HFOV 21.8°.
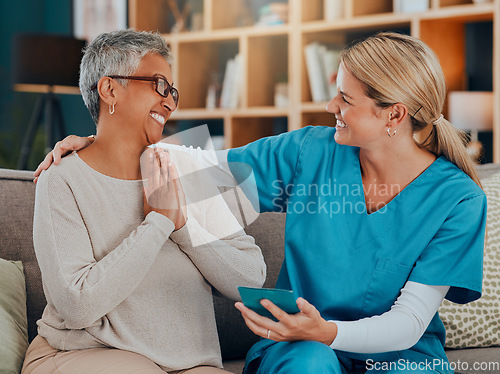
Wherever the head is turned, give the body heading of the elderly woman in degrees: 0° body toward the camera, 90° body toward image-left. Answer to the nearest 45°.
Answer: approximately 315°

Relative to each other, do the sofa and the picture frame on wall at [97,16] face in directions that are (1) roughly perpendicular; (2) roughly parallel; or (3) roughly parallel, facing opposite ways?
roughly parallel

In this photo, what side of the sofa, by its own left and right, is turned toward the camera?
front

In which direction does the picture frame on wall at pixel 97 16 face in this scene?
toward the camera

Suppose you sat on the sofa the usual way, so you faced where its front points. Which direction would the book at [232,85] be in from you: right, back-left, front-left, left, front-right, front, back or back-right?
back

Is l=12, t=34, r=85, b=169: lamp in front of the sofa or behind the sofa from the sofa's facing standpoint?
behind

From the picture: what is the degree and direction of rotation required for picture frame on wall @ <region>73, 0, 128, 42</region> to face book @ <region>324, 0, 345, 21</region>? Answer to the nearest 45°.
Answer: approximately 45° to its left

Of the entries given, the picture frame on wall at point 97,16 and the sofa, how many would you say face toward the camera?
2

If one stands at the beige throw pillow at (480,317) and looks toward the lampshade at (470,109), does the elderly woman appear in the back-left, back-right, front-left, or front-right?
back-left

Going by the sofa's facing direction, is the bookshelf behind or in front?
behind

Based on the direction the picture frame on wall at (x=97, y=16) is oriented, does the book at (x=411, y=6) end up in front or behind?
in front
